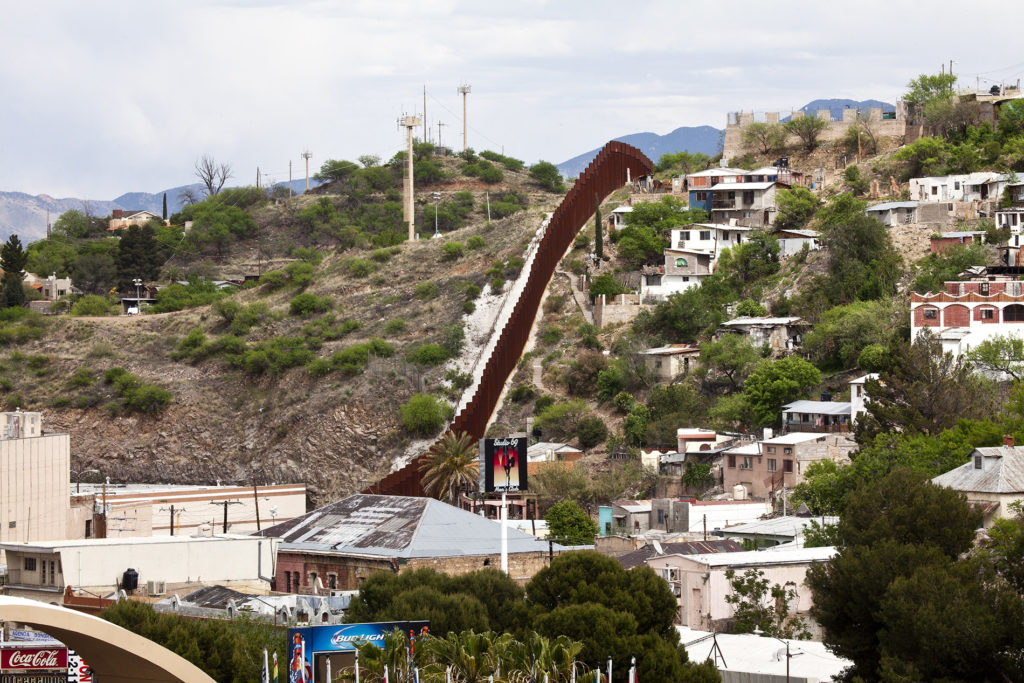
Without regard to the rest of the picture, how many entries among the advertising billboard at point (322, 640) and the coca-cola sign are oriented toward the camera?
2

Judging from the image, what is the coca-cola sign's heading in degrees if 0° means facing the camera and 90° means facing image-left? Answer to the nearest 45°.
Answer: approximately 0°

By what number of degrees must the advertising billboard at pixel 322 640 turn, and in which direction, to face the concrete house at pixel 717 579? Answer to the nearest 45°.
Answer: approximately 135° to its left

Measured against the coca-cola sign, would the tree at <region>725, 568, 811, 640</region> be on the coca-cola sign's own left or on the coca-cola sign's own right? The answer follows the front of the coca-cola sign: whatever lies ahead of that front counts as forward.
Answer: on the coca-cola sign's own left

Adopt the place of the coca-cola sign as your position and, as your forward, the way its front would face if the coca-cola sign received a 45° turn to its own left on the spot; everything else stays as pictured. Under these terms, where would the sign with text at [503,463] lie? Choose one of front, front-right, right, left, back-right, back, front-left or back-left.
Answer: left

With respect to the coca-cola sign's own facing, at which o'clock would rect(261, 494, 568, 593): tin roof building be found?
The tin roof building is roughly at 7 o'clock from the coca-cola sign.

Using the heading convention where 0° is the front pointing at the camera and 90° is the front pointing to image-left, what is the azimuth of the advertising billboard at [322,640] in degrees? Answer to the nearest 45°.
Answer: approximately 0°

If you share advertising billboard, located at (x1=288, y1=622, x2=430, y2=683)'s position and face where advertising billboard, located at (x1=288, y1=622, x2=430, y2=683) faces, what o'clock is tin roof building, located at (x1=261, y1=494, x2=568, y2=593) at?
The tin roof building is roughly at 6 o'clock from the advertising billboard.

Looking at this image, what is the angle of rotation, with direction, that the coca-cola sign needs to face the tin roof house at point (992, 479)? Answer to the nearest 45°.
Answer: approximately 135° to its left

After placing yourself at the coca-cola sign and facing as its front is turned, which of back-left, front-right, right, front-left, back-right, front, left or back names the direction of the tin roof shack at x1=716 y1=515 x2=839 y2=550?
back-left

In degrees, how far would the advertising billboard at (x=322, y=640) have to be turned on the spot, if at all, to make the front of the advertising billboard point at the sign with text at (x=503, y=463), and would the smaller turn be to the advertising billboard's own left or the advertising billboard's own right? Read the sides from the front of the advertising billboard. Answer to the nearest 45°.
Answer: approximately 180°

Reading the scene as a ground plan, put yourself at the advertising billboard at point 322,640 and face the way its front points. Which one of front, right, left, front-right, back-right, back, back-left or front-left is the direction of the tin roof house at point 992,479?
back-left
